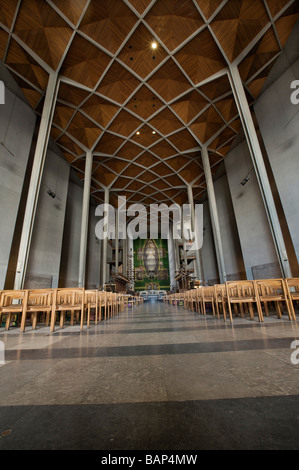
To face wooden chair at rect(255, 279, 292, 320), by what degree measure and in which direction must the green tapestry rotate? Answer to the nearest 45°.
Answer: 0° — it already faces it

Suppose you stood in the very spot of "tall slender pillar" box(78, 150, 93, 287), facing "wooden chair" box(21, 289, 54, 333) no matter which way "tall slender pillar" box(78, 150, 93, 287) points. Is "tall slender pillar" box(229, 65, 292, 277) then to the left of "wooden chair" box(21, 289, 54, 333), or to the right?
left

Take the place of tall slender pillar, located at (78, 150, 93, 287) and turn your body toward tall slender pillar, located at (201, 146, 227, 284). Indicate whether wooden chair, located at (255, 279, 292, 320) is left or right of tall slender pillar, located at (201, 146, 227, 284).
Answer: right

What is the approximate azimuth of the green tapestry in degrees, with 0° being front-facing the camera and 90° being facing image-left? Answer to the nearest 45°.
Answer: approximately 0°

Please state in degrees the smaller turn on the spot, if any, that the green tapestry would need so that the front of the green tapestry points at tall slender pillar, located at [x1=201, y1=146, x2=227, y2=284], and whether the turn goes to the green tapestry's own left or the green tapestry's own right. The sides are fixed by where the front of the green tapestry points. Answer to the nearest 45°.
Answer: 0° — it already faces it

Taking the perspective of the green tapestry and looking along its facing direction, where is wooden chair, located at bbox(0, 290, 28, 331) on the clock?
The wooden chair is roughly at 12 o'clock from the green tapestry.

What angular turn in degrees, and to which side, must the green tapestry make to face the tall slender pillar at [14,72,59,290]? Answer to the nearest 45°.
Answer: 0° — it already faces it
